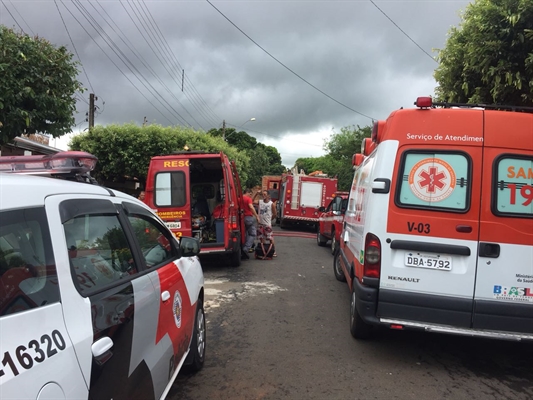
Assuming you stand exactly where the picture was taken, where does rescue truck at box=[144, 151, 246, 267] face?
facing away from the viewer

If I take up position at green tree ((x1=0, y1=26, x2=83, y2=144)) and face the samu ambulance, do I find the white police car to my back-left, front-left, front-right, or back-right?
front-right

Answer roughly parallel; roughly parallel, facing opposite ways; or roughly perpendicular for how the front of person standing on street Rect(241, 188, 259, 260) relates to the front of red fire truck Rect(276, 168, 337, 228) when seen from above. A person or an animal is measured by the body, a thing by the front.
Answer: roughly perpendicular

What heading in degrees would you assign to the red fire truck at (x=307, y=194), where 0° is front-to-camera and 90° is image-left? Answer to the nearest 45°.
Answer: approximately 180°

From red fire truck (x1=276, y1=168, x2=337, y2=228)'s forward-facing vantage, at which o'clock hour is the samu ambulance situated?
The samu ambulance is roughly at 6 o'clock from the red fire truck.

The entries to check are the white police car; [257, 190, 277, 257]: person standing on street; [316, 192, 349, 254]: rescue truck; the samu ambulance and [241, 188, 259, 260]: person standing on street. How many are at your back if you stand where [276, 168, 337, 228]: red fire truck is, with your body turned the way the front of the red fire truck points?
5

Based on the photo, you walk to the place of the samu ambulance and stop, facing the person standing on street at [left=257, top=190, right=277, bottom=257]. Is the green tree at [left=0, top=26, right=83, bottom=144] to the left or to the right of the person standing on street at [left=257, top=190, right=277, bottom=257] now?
left

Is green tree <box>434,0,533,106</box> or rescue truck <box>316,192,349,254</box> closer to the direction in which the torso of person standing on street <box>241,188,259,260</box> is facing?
the rescue truck

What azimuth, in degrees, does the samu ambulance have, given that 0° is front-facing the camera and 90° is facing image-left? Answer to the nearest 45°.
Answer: approximately 180°

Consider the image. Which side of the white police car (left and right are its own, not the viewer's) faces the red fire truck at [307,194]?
front

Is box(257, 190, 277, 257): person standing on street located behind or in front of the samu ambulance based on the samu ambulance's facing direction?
in front

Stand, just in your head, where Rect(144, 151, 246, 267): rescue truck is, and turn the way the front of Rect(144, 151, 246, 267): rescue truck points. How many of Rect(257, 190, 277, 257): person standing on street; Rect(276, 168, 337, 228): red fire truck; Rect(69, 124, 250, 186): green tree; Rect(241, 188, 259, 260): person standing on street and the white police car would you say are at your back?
1

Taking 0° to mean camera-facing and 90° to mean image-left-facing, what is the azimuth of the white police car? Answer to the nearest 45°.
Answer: approximately 225°

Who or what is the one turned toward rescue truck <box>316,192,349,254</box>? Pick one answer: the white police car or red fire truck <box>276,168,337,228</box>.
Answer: the white police car

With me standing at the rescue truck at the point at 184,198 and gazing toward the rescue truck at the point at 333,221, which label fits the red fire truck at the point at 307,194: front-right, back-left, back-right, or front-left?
front-left
